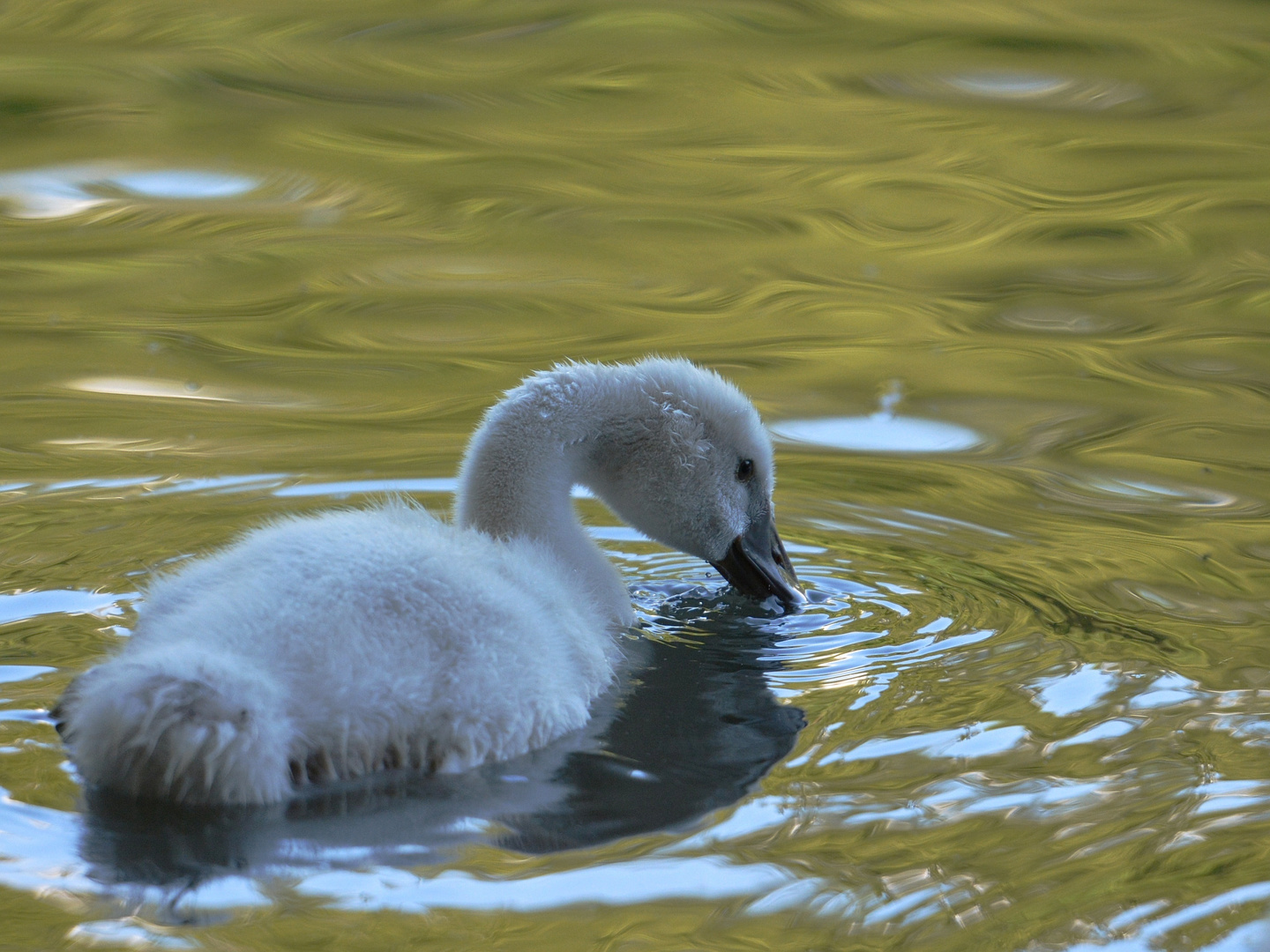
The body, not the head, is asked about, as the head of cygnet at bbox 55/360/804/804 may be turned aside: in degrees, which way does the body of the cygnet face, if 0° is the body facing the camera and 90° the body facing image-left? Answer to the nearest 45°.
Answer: approximately 225°
